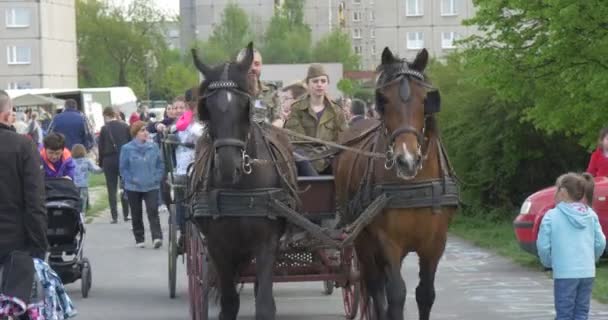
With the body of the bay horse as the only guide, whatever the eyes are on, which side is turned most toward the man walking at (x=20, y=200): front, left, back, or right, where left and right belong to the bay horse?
right

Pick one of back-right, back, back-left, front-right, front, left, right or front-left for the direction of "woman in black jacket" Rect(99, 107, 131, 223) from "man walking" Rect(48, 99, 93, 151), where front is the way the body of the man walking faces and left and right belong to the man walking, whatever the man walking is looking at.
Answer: back-right

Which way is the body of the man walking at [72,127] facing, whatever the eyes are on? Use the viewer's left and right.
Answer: facing away from the viewer

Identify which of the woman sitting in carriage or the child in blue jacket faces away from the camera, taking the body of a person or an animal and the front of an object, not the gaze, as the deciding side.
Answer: the child in blue jacket

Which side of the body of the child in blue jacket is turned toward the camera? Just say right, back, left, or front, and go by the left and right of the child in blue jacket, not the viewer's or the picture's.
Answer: back

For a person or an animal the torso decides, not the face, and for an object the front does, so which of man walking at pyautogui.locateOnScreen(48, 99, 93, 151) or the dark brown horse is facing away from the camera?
the man walking

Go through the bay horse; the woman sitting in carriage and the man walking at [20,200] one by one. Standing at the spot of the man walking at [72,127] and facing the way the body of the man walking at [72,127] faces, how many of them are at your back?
3

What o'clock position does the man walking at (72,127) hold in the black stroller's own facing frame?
The man walking is roughly at 6 o'clock from the black stroller.
